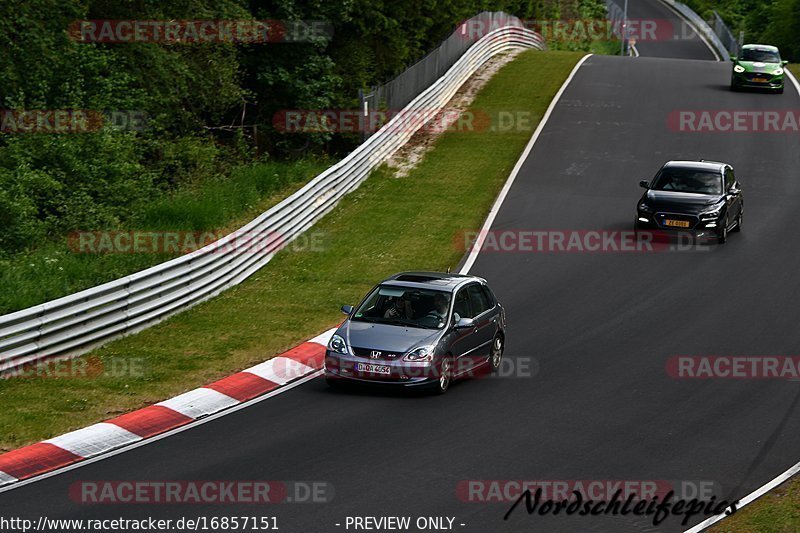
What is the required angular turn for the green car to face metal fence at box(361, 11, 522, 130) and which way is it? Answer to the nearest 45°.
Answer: approximately 45° to its right

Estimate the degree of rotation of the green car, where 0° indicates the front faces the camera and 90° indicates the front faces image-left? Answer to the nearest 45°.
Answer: approximately 0°
